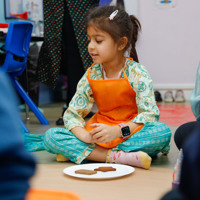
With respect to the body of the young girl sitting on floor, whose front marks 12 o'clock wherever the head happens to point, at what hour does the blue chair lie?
The blue chair is roughly at 5 o'clock from the young girl sitting on floor.

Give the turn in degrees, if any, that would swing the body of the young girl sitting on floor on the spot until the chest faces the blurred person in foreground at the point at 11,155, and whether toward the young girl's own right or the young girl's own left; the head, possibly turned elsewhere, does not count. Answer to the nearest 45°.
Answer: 0° — they already face them

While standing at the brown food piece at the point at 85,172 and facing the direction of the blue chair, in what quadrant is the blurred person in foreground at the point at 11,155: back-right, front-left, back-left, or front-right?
back-left

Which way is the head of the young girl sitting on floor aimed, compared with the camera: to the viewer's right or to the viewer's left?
to the viewer's left

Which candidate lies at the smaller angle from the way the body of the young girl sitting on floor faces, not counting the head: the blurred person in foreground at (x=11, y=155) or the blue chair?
the blurred person in foreground

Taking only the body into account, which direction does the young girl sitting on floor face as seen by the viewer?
toward the camera
